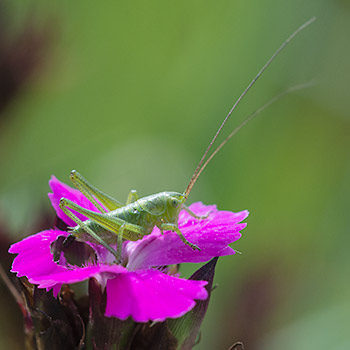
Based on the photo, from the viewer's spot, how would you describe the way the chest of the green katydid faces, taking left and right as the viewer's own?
facing to the right of the viewer
